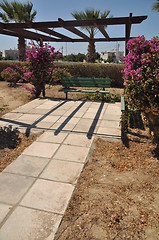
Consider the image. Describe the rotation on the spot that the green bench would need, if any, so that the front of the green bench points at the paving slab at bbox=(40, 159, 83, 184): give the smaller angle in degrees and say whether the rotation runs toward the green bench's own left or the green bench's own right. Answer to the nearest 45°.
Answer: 0° — it already faces it

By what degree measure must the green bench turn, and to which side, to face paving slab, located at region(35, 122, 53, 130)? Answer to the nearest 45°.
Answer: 0° — it already faces it

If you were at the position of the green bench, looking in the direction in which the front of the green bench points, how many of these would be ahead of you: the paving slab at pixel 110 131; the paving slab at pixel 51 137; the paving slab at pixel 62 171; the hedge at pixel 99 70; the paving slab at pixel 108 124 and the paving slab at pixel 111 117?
5

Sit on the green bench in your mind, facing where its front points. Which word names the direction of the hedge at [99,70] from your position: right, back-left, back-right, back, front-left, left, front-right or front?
back

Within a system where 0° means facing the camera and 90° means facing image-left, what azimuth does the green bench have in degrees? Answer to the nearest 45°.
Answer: approximately 0°

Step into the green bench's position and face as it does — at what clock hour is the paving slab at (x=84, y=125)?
The paving slab is roughly at 12 o'clock from the green bench.

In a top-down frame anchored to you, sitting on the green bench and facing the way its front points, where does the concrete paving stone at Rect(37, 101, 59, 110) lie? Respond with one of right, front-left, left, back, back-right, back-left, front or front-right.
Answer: front-right

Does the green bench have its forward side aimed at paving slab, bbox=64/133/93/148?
yes

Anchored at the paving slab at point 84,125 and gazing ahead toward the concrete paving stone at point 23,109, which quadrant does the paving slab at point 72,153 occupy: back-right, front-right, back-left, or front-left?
back-left

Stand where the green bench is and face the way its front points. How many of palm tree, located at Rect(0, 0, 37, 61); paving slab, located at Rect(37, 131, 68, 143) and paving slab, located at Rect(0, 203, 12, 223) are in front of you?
2

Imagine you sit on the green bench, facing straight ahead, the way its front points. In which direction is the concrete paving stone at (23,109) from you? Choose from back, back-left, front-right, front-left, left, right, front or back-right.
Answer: front-right
